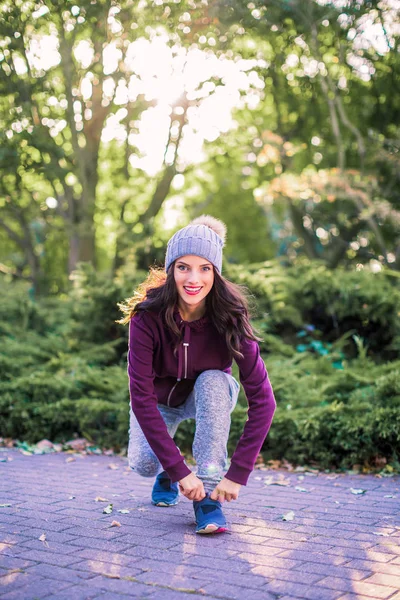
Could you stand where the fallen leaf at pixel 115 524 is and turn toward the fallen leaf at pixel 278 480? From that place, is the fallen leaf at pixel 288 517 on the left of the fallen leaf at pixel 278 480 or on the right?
right

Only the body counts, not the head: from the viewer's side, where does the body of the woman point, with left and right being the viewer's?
facing the viewer

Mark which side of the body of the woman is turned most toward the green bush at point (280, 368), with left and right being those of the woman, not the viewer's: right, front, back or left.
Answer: back
